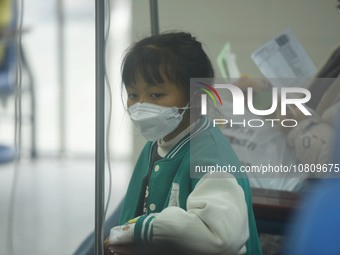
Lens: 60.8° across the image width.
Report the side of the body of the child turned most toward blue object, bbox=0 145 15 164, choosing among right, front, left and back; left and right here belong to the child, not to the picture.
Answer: right

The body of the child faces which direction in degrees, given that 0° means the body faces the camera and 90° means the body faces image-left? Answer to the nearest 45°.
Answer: approximately 45°

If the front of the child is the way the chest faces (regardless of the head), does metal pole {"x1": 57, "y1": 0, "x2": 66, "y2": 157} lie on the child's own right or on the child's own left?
on the child's own right
